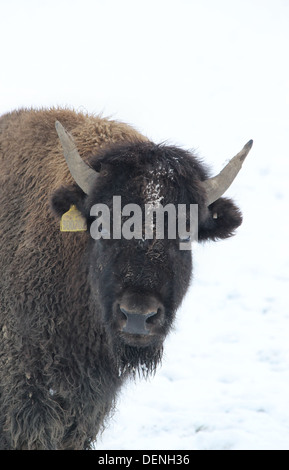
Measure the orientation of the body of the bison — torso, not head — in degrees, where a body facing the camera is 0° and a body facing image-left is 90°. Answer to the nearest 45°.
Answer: approximately 315°
